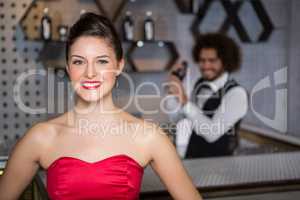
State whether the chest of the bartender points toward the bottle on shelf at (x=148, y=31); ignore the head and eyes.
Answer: no

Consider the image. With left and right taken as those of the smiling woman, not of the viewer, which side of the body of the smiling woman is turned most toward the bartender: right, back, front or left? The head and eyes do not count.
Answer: back

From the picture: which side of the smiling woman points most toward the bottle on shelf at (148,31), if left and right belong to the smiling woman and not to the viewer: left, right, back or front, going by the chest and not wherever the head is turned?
back

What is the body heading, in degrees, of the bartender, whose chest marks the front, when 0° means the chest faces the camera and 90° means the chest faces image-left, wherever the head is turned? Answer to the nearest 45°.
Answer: approximately 45°

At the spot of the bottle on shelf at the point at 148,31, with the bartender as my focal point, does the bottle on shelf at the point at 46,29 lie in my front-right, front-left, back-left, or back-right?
back-right

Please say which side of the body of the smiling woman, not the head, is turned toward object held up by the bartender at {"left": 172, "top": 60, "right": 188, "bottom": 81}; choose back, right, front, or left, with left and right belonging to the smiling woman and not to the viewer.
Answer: back

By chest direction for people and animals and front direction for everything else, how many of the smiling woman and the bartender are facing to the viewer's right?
0

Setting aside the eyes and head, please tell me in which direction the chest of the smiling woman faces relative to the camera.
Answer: toward the camera

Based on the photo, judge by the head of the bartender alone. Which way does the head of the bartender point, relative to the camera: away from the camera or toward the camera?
toward the camera

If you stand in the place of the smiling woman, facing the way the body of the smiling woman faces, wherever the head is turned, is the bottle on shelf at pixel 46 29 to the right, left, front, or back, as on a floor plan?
back

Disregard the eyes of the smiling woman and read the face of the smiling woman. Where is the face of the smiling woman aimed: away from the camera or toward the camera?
toward the camera
